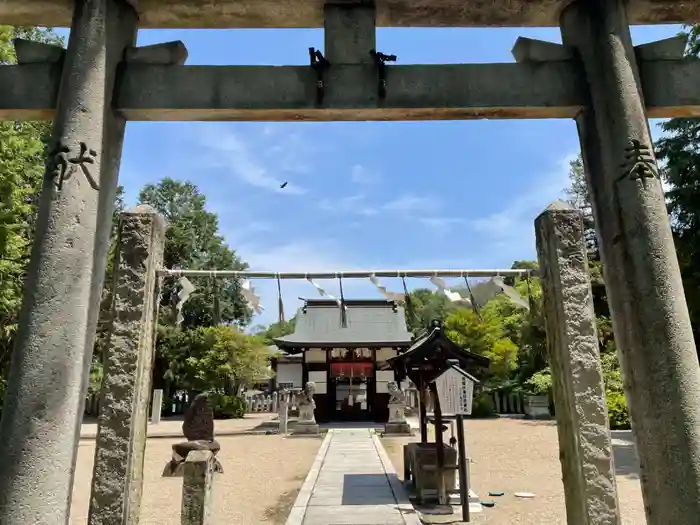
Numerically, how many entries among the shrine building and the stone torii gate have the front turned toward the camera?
2

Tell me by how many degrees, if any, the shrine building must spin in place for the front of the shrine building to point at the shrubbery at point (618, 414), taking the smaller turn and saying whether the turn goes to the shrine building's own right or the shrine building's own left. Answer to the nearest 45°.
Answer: approximately 45° to the shrine building's own left

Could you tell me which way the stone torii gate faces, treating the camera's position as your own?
facing the viewer

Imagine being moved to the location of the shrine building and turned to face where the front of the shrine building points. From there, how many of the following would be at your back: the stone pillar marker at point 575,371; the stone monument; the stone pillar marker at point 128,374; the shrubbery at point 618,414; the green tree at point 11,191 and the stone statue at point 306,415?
0

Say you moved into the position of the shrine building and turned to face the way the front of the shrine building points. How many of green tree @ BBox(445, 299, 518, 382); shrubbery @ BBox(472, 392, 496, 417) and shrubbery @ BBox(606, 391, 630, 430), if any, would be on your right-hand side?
0

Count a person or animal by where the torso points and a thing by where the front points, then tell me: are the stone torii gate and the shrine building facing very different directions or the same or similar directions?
same or similar directions

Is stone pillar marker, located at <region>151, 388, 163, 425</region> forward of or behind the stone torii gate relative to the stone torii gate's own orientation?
behind

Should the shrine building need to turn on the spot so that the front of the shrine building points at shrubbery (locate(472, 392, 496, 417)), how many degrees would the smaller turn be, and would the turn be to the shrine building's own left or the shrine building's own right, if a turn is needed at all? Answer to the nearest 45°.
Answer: approximately 90° to the shrine building's own left

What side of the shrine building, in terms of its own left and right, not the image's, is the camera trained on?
front

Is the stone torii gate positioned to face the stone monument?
no

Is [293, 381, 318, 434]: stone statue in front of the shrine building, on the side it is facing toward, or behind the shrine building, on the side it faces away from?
in front

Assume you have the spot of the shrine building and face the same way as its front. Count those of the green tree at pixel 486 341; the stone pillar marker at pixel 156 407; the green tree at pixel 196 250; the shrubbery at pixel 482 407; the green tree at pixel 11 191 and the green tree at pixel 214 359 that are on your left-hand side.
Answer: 2

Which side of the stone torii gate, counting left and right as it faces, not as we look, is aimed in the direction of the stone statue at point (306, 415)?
back

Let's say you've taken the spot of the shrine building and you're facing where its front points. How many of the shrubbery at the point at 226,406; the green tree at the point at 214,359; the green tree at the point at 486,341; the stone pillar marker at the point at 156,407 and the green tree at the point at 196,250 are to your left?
1

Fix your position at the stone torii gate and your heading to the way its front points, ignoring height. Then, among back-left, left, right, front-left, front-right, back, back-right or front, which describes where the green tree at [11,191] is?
back-right

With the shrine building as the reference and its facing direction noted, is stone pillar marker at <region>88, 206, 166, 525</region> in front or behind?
in front

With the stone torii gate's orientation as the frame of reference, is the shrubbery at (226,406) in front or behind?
behind
